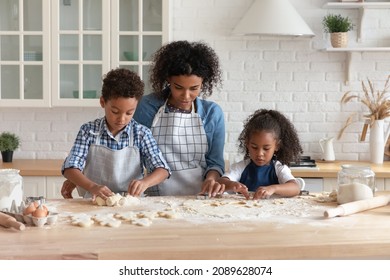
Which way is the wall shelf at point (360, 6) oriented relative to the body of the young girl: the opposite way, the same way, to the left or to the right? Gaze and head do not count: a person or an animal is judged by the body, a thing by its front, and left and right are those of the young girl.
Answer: the same way

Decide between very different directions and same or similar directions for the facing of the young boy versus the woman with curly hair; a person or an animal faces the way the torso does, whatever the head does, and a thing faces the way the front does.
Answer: same or similar directions

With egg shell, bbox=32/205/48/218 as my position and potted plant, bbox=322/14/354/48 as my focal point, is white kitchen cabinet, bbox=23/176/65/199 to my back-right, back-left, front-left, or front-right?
front-left

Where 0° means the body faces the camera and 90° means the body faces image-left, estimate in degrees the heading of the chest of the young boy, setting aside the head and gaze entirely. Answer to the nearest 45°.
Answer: approximately 0°

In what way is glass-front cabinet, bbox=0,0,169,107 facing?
toward the camera

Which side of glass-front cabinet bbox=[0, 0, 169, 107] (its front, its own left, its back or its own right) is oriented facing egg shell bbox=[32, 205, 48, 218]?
front

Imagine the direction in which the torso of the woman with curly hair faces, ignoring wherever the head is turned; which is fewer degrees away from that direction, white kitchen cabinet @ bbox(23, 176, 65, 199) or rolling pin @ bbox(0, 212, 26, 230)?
the rolling pin

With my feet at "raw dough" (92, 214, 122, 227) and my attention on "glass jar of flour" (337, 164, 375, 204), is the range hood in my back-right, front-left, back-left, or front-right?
front-left

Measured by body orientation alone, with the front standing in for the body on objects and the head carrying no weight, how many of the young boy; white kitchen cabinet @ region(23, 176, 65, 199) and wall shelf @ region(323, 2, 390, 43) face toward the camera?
3

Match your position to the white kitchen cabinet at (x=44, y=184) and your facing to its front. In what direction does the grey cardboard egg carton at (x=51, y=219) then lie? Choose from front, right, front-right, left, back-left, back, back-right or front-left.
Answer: front

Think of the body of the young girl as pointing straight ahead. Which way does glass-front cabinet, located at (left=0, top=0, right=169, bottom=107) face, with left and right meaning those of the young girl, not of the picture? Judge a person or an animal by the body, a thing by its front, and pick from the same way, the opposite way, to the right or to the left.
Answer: the same way

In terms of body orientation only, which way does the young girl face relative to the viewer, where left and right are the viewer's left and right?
facing the viewer

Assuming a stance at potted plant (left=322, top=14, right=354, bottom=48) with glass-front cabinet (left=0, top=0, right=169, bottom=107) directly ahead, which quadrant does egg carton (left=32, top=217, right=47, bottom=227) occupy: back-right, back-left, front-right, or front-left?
front-left

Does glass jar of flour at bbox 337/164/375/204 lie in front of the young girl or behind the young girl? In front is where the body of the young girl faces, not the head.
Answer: in front

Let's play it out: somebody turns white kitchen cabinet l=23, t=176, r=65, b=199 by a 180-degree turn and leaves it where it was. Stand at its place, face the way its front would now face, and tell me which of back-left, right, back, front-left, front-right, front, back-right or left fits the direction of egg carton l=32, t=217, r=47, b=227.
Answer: back

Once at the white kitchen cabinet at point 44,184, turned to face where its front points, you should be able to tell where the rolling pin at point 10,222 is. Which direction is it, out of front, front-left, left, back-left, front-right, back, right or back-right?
front

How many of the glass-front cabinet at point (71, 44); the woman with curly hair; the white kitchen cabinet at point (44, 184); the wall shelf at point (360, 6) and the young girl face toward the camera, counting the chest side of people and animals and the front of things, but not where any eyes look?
5

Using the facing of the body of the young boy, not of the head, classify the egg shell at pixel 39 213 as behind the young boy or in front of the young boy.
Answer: in front

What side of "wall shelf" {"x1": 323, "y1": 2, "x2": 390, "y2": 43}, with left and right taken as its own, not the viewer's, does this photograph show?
front

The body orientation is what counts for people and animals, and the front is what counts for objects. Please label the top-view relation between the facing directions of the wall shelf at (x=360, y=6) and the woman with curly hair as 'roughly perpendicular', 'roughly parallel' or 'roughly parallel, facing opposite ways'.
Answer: roughly parallel
